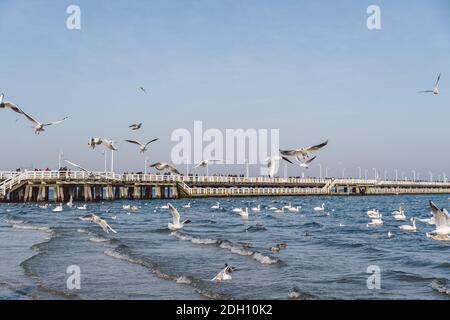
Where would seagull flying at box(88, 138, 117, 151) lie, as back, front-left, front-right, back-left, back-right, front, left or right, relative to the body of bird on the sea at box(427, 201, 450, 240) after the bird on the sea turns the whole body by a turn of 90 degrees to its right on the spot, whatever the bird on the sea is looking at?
left

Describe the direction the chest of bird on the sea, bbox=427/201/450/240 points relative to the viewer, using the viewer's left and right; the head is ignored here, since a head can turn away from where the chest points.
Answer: facing to the left of the viewer

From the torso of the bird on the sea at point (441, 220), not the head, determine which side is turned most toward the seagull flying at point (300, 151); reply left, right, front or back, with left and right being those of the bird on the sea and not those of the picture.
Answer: front
